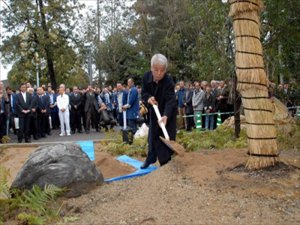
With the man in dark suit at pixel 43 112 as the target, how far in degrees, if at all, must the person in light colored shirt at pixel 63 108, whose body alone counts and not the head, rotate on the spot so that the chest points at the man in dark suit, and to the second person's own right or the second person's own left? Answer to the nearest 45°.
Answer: approximately 90° to the second person's own right

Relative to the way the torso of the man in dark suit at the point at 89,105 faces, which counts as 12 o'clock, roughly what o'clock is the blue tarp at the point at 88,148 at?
The blue tarp is roughly at 12 o'clock from the man in dark suit.

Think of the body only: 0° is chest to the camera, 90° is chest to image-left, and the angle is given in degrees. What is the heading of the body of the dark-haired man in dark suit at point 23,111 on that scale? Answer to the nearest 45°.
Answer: approximately 0°

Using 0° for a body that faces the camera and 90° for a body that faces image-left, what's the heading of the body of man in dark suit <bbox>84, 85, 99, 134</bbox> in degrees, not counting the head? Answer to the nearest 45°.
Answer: approximately 0°
